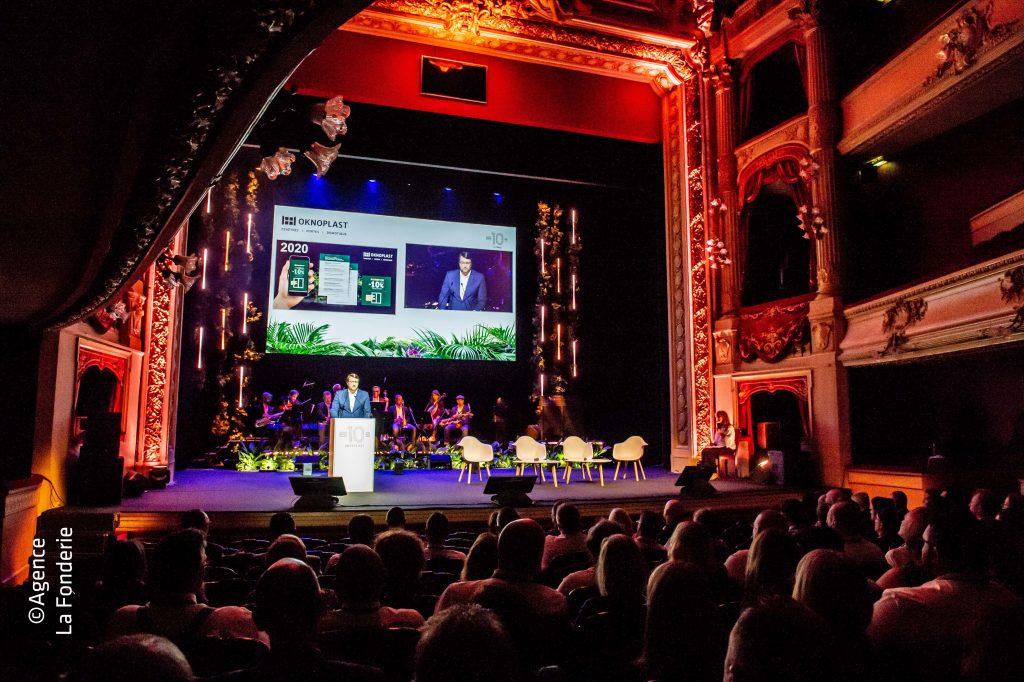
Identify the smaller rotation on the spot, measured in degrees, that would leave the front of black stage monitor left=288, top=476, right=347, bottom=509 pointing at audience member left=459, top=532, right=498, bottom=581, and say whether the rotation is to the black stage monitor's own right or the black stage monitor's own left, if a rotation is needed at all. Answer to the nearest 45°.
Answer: approximately 180°

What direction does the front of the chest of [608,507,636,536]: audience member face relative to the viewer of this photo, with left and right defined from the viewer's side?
facing away from the viewer and to the left of the viewer

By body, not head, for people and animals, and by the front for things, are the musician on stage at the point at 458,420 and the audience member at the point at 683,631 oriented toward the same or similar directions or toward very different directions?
very different directions

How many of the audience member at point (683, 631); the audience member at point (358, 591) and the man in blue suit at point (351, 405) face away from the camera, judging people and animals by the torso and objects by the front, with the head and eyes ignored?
2

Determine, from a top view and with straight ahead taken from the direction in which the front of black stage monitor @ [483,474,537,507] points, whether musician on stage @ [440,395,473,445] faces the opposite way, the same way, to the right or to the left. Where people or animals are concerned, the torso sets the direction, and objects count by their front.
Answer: the opposite way

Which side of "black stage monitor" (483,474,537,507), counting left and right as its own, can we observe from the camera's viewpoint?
back

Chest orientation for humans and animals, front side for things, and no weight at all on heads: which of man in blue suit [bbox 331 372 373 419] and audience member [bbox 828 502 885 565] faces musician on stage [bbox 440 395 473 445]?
the audience member

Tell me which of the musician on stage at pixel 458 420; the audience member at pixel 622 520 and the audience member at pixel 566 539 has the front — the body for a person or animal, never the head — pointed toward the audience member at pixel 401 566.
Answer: the musician on stage

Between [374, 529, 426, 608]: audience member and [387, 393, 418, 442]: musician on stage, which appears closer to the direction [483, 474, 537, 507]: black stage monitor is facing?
the musician on stage

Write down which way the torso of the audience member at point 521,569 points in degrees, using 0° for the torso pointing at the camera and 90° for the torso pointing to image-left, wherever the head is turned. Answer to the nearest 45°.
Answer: approximately 180°
